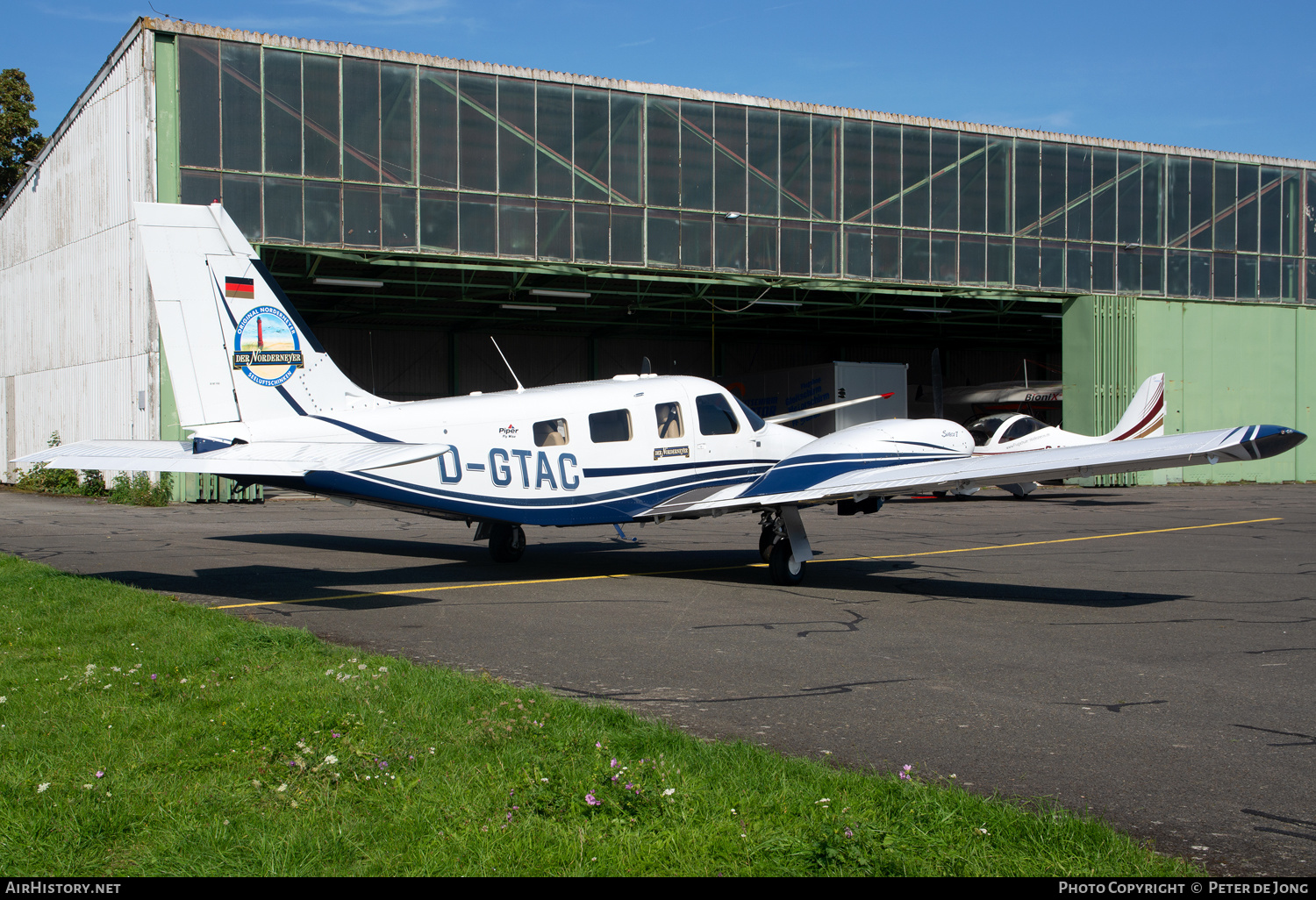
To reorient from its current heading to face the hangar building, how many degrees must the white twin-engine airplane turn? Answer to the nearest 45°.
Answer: approximately 45° to its left

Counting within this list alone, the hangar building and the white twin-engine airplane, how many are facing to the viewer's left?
0

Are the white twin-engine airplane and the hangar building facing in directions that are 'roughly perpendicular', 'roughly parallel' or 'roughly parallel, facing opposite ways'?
roughly perpendicular

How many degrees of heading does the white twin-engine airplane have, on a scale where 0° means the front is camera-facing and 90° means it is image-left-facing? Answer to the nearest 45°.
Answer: approximately 225°

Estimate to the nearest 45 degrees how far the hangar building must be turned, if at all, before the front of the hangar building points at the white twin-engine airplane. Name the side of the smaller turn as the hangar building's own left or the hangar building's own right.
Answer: approximately 45° to the hangar building's own right
